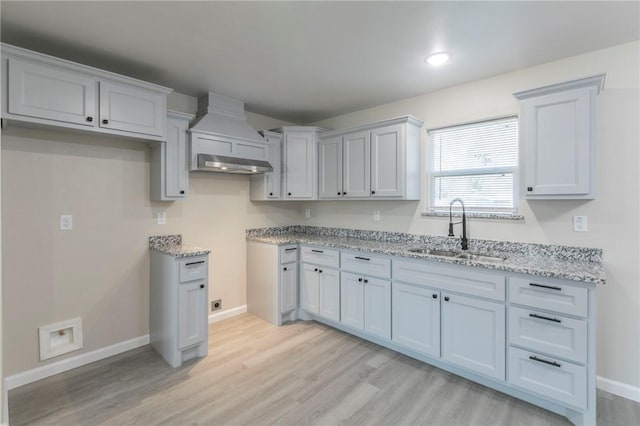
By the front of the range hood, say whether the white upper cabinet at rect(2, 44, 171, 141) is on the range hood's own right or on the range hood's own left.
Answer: on the range hood's own right

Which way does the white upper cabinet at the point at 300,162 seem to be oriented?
toward the camera

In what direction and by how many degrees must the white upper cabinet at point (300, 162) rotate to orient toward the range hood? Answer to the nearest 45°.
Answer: approximately 45° to its right

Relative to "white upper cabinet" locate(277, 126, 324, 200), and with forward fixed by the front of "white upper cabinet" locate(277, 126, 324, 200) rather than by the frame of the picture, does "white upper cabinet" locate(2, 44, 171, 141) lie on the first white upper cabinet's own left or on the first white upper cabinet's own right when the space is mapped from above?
on the first white upper cabinet's own right

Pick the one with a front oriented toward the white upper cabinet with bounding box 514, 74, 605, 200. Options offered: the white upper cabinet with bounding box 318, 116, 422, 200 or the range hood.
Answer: the range hood

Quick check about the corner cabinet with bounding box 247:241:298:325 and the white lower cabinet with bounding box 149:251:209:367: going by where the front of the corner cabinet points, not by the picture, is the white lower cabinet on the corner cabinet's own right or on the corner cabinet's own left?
on the corner cabinet's own right

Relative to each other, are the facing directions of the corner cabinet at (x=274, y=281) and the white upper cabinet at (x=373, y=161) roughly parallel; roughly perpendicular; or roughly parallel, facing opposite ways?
roughly perpendicular

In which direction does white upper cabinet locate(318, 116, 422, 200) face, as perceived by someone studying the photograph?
facing the viewer and to the left of the viewer

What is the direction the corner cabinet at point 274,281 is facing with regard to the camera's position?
facing the viewer and to the right of the viewer

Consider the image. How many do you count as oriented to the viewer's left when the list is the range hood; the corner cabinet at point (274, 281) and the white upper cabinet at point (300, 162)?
0

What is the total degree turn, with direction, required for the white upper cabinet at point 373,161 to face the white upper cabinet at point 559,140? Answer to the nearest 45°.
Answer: approximately 90° to its left
